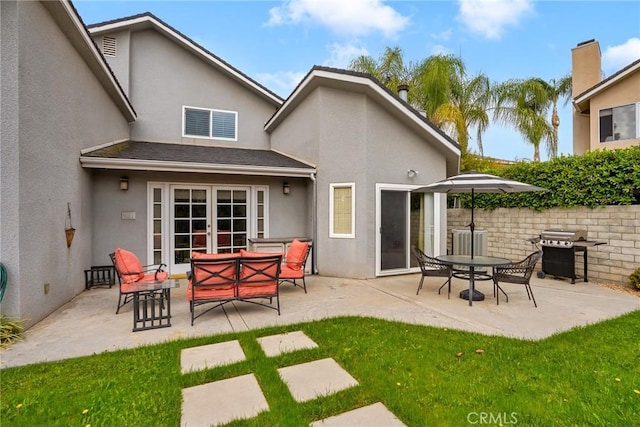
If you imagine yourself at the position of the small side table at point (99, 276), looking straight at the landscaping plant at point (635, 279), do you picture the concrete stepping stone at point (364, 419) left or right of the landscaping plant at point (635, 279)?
right

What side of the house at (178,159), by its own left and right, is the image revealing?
back

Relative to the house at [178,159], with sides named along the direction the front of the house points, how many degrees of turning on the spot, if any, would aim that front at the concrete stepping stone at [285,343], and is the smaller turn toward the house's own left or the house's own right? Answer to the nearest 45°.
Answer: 0° — it already faces it
